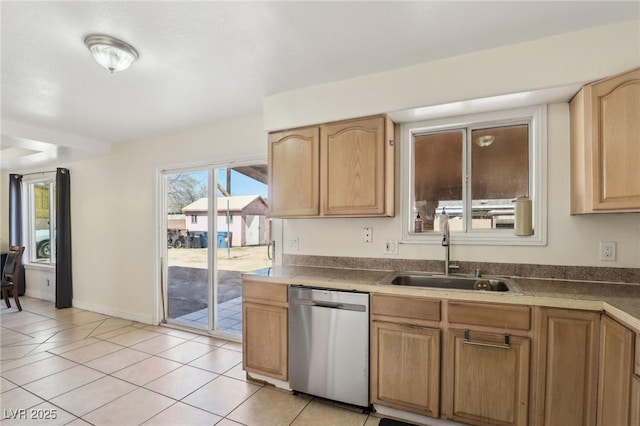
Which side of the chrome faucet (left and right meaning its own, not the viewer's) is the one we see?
front

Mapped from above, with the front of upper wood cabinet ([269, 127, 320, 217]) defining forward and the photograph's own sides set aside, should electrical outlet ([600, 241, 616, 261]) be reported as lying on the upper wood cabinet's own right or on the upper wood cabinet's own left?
on the upper wood cabinet's own left

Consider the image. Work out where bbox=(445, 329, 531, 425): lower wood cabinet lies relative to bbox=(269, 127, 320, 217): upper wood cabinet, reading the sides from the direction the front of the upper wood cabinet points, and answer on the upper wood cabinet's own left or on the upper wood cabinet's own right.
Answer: on the upper wood cabinet's own left

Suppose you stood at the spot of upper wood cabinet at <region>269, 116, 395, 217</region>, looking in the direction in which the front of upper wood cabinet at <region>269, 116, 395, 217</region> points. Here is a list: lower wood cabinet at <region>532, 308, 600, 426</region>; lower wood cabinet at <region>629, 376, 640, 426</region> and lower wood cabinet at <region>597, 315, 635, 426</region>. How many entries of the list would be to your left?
3

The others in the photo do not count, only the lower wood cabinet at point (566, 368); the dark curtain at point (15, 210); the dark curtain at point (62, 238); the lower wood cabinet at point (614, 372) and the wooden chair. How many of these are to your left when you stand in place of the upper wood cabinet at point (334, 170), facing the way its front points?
2

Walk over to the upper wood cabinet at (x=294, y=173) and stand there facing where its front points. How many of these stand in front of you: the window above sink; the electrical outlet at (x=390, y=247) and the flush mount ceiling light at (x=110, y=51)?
1

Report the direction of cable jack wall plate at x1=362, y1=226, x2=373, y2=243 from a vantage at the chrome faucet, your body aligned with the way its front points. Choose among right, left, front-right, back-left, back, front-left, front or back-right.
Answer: right

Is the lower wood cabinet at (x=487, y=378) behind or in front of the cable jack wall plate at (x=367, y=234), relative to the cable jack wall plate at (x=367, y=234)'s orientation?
in front

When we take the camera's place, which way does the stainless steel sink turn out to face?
facing the viewer

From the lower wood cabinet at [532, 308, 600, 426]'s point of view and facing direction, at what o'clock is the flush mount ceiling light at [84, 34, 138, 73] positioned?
The flush mount ceiling light is roughly at 2 o'clock from the lower wood cabinet.
